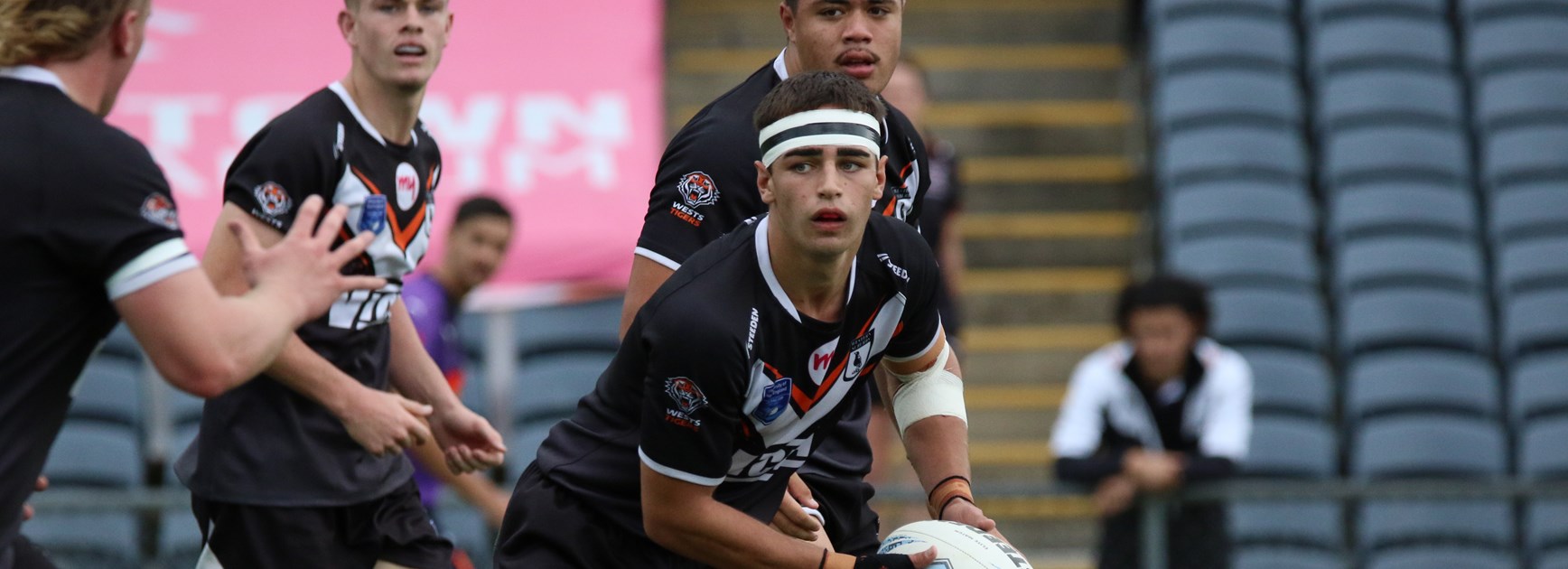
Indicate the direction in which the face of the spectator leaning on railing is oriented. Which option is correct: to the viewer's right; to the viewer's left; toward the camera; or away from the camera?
toward the camera

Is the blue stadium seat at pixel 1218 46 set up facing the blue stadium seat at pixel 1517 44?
no

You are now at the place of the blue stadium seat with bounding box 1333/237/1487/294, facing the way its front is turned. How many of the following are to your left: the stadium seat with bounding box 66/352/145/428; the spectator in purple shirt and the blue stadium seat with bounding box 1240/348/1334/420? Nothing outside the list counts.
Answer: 0

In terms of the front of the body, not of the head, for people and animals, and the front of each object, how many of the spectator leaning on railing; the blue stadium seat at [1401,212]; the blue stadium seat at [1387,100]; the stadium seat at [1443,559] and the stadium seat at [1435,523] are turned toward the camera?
5

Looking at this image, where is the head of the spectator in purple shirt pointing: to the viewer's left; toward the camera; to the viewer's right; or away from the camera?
toward the camera

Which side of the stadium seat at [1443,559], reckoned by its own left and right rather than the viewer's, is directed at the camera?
front

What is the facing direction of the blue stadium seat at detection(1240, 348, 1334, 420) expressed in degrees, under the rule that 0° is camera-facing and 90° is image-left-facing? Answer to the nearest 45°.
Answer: approximately 0°

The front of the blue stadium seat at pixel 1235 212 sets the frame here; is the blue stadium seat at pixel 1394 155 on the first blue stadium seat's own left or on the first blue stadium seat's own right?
on the first blue stadium seat's own left

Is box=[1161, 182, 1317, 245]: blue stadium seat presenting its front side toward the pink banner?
no

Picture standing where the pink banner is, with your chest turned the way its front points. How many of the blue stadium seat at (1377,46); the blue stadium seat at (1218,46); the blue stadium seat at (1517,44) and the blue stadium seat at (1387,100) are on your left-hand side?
4

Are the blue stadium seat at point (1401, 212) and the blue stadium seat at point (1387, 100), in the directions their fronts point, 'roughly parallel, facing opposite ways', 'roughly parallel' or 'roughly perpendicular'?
roughly parallel

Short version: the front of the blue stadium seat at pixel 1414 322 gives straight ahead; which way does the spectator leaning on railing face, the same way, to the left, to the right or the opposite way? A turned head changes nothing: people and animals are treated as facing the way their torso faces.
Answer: the same way

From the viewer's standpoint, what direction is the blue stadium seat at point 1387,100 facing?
toward the camera

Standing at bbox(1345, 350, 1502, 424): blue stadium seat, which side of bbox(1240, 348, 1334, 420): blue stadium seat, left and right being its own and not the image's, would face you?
left

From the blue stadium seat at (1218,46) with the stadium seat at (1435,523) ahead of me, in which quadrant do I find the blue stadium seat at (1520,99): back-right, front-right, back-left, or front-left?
front-left

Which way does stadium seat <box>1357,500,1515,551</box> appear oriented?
toward the camera
